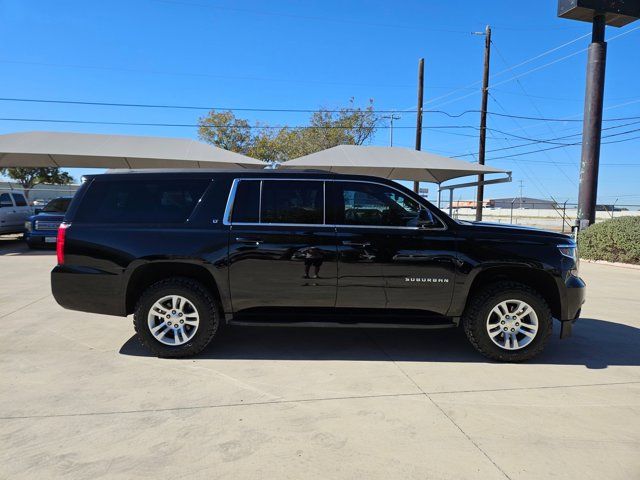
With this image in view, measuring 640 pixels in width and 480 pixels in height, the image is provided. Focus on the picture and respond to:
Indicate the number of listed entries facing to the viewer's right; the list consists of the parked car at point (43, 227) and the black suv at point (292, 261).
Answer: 1

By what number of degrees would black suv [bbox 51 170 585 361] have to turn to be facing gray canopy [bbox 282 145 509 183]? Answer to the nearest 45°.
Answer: approximately 90° to its left

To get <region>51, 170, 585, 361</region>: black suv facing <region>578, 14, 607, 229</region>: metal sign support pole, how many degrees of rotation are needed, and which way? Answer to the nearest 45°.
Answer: approximately 45° to its left

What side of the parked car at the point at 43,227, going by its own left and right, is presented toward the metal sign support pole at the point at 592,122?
left

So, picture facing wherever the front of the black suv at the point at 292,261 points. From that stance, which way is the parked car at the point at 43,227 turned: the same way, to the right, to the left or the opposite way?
to the right

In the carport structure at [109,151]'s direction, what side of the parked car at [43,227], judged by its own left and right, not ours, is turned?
left

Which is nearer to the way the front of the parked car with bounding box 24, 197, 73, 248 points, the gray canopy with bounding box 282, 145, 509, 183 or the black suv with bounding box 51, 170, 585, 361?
the black suv

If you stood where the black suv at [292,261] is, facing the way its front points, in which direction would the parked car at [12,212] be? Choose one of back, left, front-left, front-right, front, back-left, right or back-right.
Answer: back-left

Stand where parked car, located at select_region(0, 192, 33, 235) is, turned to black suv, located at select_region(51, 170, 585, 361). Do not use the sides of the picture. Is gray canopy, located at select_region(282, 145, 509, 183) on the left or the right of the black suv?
left

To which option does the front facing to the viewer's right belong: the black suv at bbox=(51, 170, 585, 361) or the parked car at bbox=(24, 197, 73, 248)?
the black suv

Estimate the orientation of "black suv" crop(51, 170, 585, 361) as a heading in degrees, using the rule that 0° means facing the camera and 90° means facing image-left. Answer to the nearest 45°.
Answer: approximately 270°

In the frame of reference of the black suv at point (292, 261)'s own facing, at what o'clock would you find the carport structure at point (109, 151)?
The carport structure is roughly at 8 o'clock from the black suv.

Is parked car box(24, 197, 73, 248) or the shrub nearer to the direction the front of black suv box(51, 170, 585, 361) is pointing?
the shrub
